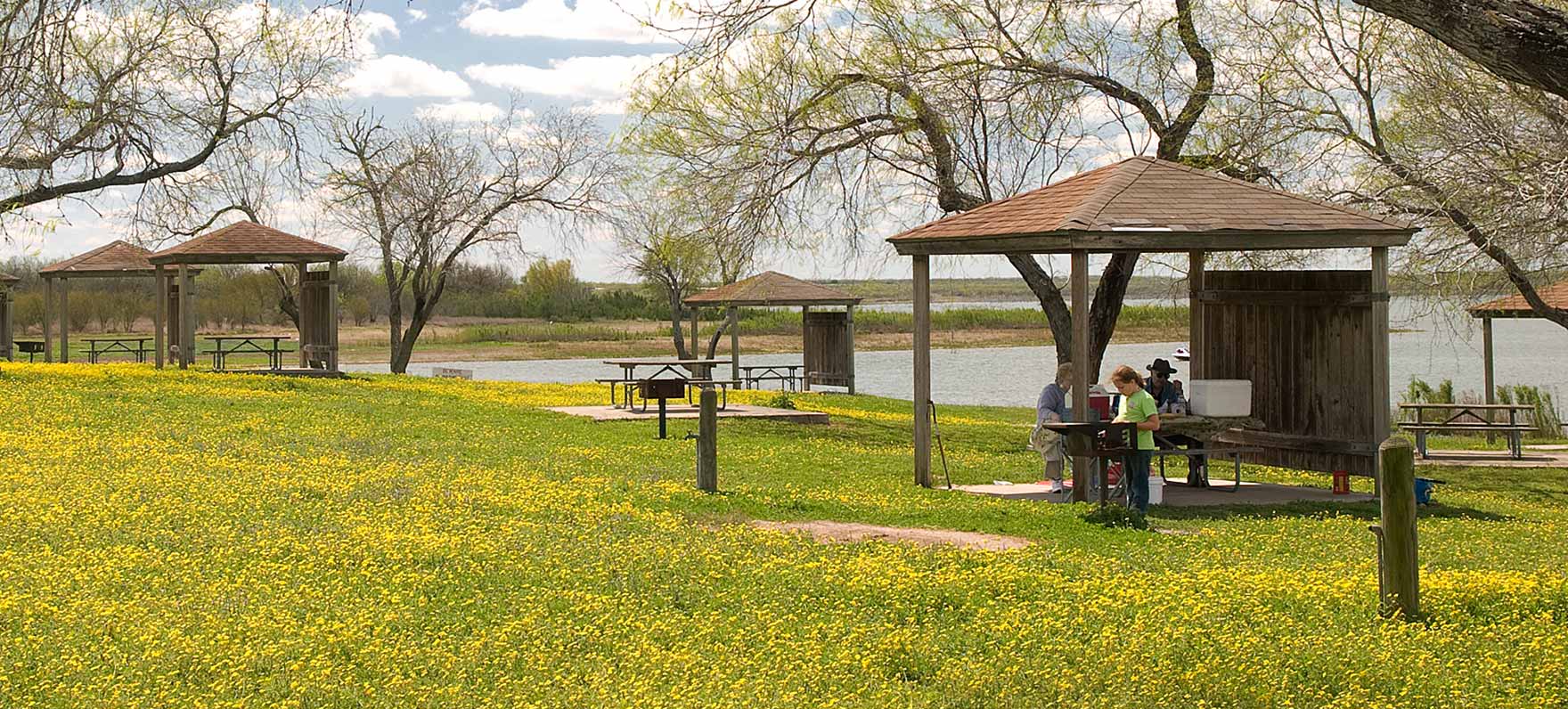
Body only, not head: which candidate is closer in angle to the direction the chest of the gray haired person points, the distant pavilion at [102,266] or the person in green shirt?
the person in green shirt

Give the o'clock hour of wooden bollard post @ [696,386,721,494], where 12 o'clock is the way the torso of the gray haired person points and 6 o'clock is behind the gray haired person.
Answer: The wooden bollard post is roughly at 5 o'clock from the gray haired person.

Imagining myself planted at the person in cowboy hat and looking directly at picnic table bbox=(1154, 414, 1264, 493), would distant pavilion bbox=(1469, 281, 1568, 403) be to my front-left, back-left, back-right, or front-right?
back-left

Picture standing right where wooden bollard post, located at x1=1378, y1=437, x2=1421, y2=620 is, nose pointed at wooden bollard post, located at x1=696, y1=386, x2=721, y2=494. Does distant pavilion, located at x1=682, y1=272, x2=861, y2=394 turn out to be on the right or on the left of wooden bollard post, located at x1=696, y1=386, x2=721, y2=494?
right

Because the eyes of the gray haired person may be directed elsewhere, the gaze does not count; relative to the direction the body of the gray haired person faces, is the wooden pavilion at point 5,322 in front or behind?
behind

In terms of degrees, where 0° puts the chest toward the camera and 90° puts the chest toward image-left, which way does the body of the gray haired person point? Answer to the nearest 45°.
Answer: approximately 270°

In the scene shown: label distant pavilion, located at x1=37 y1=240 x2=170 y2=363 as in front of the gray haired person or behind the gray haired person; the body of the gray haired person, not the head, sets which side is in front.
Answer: behind

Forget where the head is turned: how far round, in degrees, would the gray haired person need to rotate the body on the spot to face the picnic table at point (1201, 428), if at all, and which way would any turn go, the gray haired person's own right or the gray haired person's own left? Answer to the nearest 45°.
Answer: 0° — they already face it

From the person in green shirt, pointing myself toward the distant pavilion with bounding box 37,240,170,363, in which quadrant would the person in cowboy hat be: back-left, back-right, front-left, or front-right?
front-right

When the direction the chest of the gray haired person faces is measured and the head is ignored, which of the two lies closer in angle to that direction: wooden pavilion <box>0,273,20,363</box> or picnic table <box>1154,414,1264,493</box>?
the picnic table

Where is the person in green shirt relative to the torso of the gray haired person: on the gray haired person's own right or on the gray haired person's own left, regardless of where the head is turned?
on the gray haired person's own right

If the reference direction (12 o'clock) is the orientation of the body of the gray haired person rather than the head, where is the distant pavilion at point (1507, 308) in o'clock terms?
The distant pavilion is roughly at 10 o'clock from the gray haired person.

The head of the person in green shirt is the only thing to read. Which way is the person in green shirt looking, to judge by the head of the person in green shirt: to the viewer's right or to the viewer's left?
to the viewer's left

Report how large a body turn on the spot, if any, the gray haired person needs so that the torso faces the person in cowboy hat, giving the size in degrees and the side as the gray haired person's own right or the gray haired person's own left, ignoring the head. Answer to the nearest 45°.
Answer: approximately 45° to the gray haired person's own left

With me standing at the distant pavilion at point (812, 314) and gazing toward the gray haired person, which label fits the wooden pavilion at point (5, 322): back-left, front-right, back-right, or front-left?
back-right
